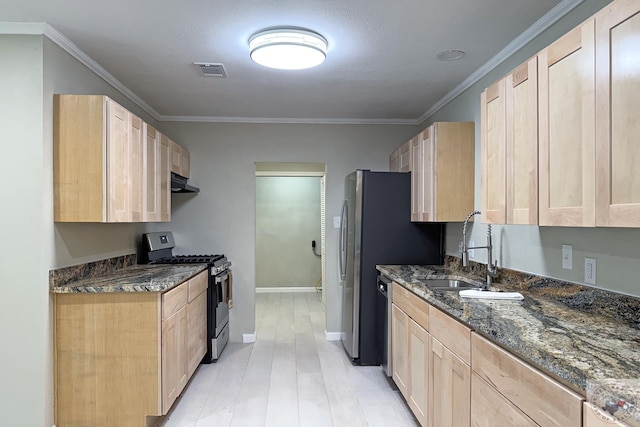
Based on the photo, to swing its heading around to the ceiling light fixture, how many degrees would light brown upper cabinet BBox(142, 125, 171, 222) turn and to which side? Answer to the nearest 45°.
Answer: approximately 45° to its right

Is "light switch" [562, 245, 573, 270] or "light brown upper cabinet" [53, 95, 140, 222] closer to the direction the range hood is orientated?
the light switch

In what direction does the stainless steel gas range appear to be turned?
to the viewer's right

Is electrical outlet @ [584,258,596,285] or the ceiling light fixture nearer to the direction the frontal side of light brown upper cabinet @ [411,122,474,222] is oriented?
the ceiling light fixture

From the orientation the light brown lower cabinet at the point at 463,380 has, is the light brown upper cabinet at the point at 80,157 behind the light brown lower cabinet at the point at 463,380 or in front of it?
in front

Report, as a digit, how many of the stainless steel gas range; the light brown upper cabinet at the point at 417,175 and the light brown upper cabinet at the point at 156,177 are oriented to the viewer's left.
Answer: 1

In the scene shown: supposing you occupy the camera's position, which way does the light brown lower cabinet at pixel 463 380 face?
facing the viewer and to the left of the viewer

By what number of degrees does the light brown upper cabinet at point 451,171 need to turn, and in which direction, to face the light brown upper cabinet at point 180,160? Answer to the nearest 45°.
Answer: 0° — it already faces it

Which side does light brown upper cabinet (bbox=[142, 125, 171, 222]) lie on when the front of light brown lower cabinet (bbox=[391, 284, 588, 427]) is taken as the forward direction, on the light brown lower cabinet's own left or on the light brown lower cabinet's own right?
on the light brown lower cabinet's own right

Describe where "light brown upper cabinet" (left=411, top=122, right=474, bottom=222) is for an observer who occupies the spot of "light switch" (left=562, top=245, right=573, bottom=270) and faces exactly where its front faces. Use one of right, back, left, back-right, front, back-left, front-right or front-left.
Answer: right

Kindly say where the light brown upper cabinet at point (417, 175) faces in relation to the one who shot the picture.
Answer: facing to the left of the viewer

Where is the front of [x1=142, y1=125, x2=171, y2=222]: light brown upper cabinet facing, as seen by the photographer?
facing to the right of the viewer

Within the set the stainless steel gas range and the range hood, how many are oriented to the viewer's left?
0

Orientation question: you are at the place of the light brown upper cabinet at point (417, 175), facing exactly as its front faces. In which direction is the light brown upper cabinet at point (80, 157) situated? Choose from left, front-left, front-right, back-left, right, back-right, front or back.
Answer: front-left
